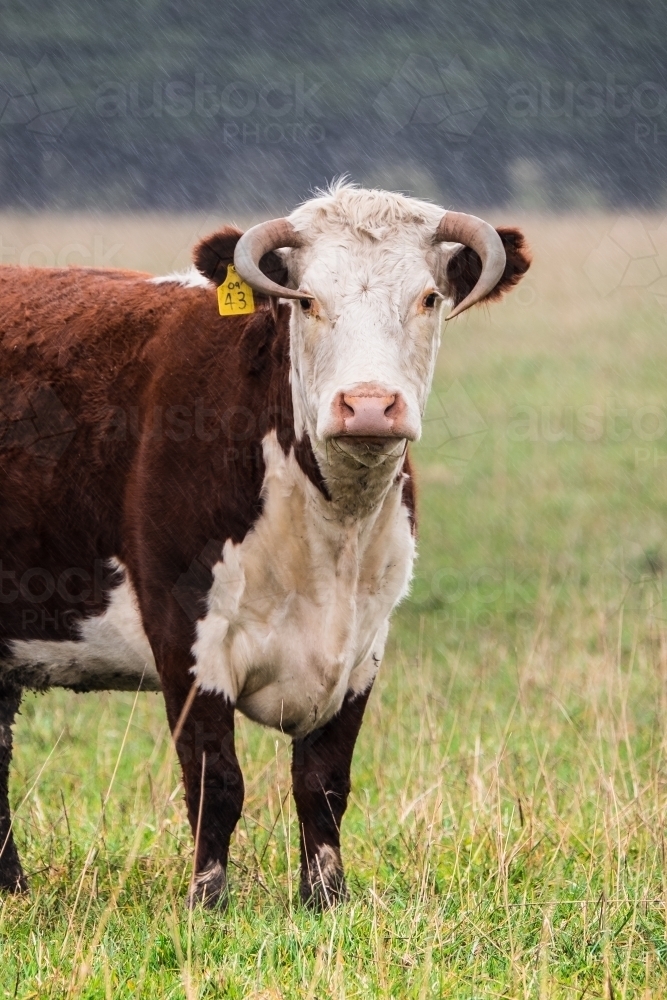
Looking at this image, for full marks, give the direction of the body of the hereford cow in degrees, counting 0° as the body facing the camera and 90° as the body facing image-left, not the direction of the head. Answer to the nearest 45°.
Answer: approximately 315°
